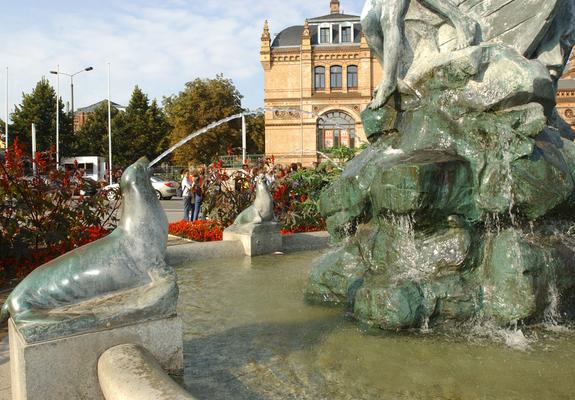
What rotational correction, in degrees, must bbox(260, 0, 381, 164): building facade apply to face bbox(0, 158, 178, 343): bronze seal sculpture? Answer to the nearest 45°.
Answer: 0° — it already faces it

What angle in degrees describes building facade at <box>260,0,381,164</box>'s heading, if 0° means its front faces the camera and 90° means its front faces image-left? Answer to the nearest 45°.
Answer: approximately 0°

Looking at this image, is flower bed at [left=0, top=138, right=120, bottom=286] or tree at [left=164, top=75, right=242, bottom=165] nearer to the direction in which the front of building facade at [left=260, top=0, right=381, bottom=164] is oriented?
the flower bed

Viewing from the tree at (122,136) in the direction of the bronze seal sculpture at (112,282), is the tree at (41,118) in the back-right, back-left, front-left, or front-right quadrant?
front-right

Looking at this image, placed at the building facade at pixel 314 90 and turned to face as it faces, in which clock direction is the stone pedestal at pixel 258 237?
The stone pedestal is roughly at 12 o'clock from the building facade.

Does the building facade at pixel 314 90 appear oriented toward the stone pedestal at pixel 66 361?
yes

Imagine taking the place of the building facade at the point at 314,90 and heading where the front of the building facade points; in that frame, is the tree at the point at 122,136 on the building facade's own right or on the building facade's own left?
on the building facade's own right

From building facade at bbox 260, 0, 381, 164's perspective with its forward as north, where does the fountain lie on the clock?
The fountain is roughly at 12 o'clock from the building facade.

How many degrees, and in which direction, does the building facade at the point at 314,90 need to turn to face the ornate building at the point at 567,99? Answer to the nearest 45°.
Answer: approximately 90° to its left

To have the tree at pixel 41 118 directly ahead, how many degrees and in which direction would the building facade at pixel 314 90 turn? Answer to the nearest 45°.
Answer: approximately 90° to its right

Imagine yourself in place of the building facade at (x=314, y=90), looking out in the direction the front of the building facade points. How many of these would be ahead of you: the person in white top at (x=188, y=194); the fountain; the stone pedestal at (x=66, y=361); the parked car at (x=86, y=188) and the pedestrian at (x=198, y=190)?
5

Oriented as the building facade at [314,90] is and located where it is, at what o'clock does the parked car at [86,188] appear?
The parked car is roughly at 12 o'clock from the building facade.

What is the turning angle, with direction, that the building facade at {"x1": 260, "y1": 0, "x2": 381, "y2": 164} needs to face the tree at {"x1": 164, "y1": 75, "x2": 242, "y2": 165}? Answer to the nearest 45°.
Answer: approximately 90° to its right

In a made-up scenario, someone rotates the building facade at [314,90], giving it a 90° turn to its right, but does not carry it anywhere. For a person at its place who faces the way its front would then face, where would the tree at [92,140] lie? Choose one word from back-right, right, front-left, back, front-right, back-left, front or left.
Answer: front

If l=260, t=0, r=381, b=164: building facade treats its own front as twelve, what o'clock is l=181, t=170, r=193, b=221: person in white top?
The person in white top is roughly at 12 o'clock from the building facade.

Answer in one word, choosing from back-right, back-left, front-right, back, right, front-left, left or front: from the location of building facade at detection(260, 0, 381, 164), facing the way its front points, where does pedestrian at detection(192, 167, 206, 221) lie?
front
